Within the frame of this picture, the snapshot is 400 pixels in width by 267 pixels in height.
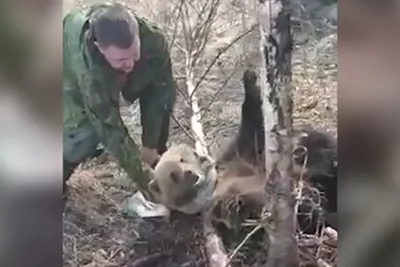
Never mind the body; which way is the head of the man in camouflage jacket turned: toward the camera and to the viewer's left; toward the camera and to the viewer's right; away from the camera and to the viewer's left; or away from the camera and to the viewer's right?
toward the camera and to the viewer's right

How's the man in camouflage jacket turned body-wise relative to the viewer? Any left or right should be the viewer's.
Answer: facing the viewer and to the right of the viewer
